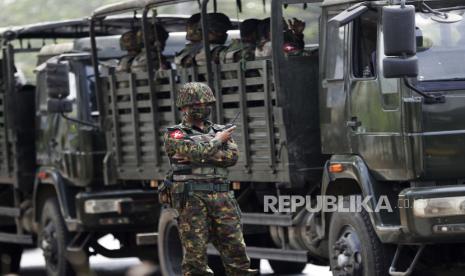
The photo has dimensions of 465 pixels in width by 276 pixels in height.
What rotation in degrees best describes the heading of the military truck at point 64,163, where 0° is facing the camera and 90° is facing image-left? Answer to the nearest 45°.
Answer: approximately 315°

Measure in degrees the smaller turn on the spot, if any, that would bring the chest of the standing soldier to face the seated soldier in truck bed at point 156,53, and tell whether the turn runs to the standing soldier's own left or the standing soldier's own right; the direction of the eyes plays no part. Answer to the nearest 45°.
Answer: approximately 135° to the standing soldier's own left

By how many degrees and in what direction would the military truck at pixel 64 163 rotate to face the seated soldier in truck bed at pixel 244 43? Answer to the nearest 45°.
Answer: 0° — it already faces them

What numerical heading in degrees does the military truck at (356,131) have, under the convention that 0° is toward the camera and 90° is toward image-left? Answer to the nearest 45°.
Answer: approximately 315°

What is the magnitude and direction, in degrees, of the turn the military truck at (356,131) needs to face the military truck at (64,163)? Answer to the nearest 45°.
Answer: approximately 180°
